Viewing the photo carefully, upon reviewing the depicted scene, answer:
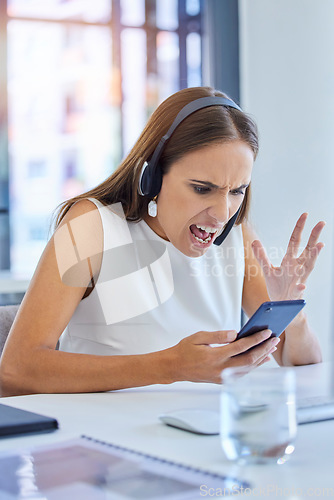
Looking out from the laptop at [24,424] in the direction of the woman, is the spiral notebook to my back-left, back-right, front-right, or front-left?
back-right

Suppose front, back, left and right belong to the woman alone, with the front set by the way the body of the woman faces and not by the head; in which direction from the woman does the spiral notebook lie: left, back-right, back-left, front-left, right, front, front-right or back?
front-right

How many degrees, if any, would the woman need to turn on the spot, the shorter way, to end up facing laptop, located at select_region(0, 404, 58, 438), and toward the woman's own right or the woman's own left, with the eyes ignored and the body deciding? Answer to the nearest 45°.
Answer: approximately 45° to the woman's own right

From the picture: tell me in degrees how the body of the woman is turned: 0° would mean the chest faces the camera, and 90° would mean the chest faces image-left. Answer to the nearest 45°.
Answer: approximately 315°

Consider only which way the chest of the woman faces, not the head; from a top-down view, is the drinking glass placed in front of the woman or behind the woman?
in front

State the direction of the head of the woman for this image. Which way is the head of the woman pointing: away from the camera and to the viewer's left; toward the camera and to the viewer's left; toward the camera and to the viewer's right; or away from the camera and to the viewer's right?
toward the camera and to the viewer's right
